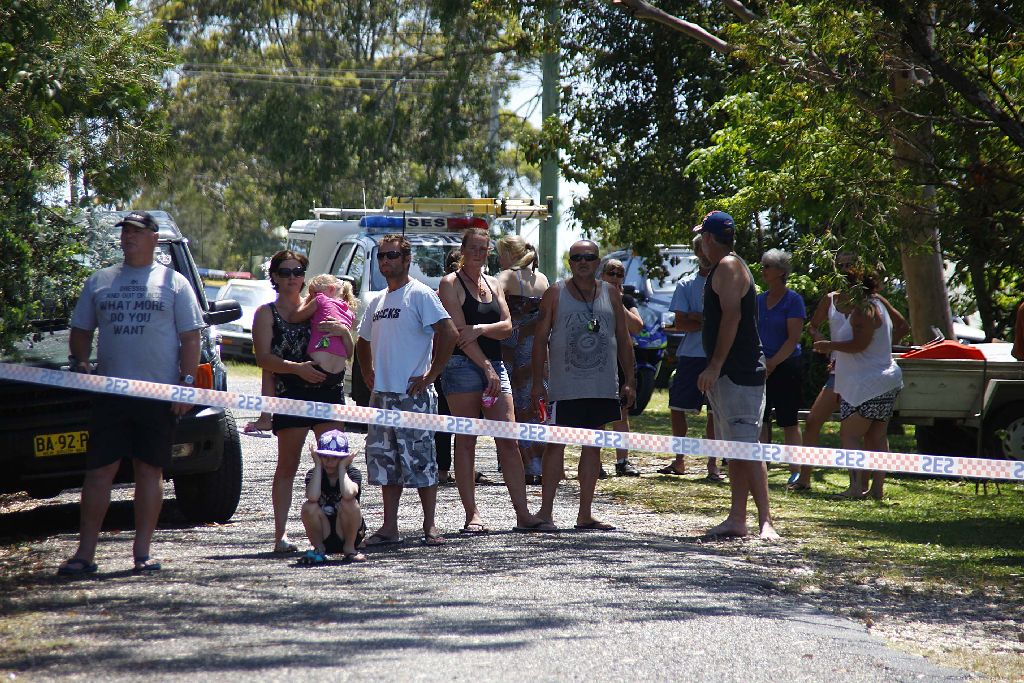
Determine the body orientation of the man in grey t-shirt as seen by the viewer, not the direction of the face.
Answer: toward the camera

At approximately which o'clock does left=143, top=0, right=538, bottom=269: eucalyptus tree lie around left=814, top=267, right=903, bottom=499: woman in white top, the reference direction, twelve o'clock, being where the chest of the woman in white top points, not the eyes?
The eucalyptus tree is roughly at 2 o'clock from the woman in white top.

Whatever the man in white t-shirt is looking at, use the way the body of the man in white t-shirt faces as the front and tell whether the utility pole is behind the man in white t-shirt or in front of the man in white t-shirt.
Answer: behind

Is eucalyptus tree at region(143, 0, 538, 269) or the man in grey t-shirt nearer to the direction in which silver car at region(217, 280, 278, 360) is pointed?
the man in grey t-shirt

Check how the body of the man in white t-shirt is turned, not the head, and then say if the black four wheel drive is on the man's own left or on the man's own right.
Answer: on the man's own right

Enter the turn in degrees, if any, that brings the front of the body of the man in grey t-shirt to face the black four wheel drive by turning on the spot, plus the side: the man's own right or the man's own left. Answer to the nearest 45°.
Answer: approximately 180°

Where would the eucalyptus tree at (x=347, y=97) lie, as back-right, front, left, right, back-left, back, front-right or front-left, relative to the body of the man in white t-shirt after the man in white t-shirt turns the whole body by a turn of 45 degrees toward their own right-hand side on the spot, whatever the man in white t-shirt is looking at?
right

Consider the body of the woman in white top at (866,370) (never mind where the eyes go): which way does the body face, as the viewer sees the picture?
to the viewer's left

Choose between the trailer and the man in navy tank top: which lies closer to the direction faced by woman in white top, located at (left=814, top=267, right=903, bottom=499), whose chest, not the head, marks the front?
the man in navy tank top

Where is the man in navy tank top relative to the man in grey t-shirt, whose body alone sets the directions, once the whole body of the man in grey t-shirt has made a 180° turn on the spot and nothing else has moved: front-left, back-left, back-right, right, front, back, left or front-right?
right

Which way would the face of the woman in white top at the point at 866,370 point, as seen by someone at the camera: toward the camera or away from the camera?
away from the camera

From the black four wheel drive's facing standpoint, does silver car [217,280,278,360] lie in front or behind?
behind

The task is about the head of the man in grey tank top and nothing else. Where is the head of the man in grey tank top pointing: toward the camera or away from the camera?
toward the camera

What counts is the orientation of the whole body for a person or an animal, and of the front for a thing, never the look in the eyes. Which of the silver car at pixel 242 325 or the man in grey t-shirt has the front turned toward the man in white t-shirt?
the silver car
